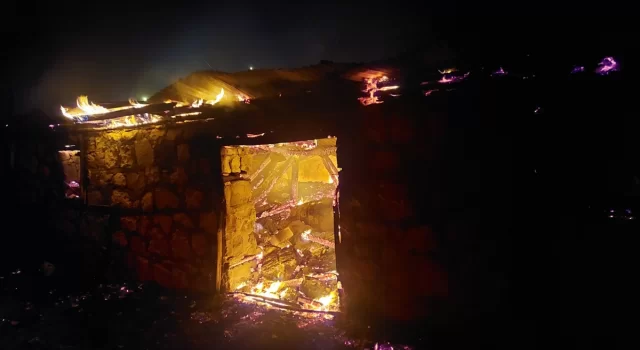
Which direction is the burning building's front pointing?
toward the camera
